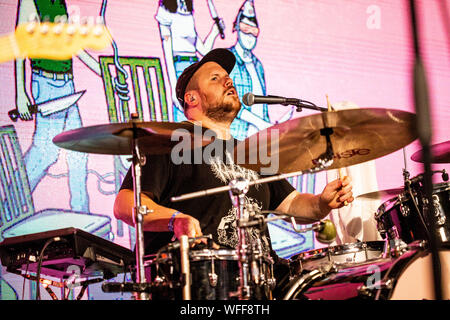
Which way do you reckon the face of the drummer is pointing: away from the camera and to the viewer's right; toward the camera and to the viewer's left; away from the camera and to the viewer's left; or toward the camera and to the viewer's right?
toward the camera and to the viewer's right

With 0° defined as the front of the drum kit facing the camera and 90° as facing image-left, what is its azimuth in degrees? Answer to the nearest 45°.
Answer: approximately 315°

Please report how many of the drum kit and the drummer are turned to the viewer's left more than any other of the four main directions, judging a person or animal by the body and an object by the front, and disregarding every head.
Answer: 0

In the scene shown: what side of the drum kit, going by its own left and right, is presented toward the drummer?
back

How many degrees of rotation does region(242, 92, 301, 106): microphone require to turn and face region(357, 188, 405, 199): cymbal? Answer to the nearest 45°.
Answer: approximately 135° to its right

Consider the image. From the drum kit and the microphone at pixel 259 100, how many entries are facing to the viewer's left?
1

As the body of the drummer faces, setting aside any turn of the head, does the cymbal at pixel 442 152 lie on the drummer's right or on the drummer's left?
on the drummer's left

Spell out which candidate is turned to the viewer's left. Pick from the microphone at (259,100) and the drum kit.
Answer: the microphone

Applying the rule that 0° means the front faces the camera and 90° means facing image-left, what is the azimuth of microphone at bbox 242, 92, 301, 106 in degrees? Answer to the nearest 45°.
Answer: approximately 90°
